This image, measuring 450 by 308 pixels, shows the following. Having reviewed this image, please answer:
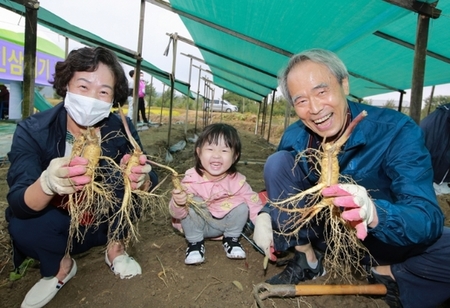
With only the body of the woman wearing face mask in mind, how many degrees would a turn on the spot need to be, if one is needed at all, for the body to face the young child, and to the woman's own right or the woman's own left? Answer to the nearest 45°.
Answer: approximately 90° to the woman's own left

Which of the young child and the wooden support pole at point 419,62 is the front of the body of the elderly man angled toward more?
the young child

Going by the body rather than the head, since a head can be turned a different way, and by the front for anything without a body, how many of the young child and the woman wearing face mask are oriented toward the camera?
2

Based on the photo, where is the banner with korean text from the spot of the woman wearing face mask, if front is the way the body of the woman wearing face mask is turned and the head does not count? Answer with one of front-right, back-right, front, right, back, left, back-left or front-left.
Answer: back

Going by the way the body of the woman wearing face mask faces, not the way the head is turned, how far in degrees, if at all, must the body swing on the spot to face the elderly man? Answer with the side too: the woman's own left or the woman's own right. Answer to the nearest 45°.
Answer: approximately 45° to the woman's own left

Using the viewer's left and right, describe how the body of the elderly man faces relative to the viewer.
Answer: facing the viewer and to the left of the viewer

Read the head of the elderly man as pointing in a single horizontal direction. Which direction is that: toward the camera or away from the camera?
toward the camera

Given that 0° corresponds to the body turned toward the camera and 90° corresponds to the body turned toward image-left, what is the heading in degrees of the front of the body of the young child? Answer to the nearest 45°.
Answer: approximately 0°

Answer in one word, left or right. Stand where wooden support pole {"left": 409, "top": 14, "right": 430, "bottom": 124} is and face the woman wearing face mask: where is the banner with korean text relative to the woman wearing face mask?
right

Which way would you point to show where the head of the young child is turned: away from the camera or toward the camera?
toward the camera

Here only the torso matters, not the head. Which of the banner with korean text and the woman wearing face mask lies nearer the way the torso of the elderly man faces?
the woman wearing face mask

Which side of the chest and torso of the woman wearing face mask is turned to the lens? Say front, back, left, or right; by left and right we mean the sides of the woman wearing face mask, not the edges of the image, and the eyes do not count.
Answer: front
